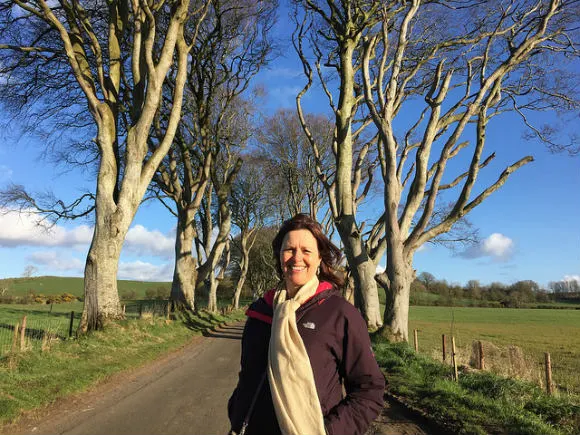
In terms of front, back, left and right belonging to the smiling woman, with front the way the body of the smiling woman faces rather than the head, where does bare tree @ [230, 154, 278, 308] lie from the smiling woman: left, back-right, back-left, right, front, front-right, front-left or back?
back-right

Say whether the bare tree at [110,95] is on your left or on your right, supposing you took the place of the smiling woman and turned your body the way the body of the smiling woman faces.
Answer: on your right

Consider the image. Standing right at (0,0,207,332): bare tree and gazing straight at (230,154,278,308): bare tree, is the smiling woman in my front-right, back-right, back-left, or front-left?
back-right

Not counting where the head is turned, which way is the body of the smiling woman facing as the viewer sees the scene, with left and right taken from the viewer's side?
facing the viewer and to the left of the viewer

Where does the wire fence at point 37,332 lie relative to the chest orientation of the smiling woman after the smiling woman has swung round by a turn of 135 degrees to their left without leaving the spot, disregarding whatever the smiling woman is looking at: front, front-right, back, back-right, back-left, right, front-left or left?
back-left

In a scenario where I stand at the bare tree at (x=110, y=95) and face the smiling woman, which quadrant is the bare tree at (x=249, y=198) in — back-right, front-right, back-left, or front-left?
back-left

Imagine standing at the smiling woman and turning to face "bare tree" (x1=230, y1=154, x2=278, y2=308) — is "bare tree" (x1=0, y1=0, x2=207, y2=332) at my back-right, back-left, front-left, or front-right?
front-left
